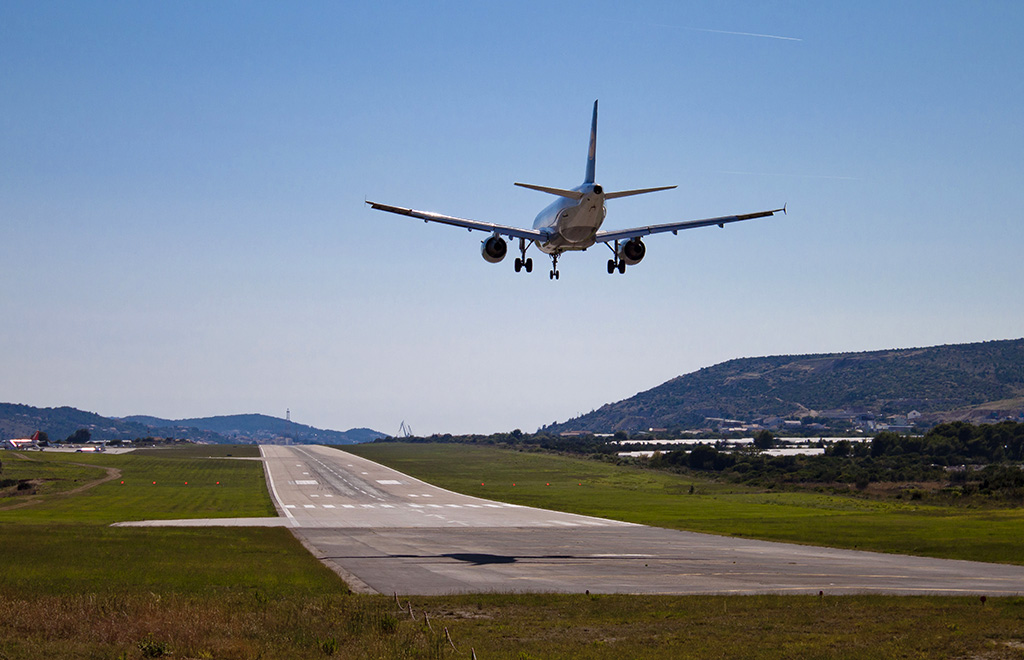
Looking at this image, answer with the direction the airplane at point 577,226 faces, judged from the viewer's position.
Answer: facing away from the viewer
